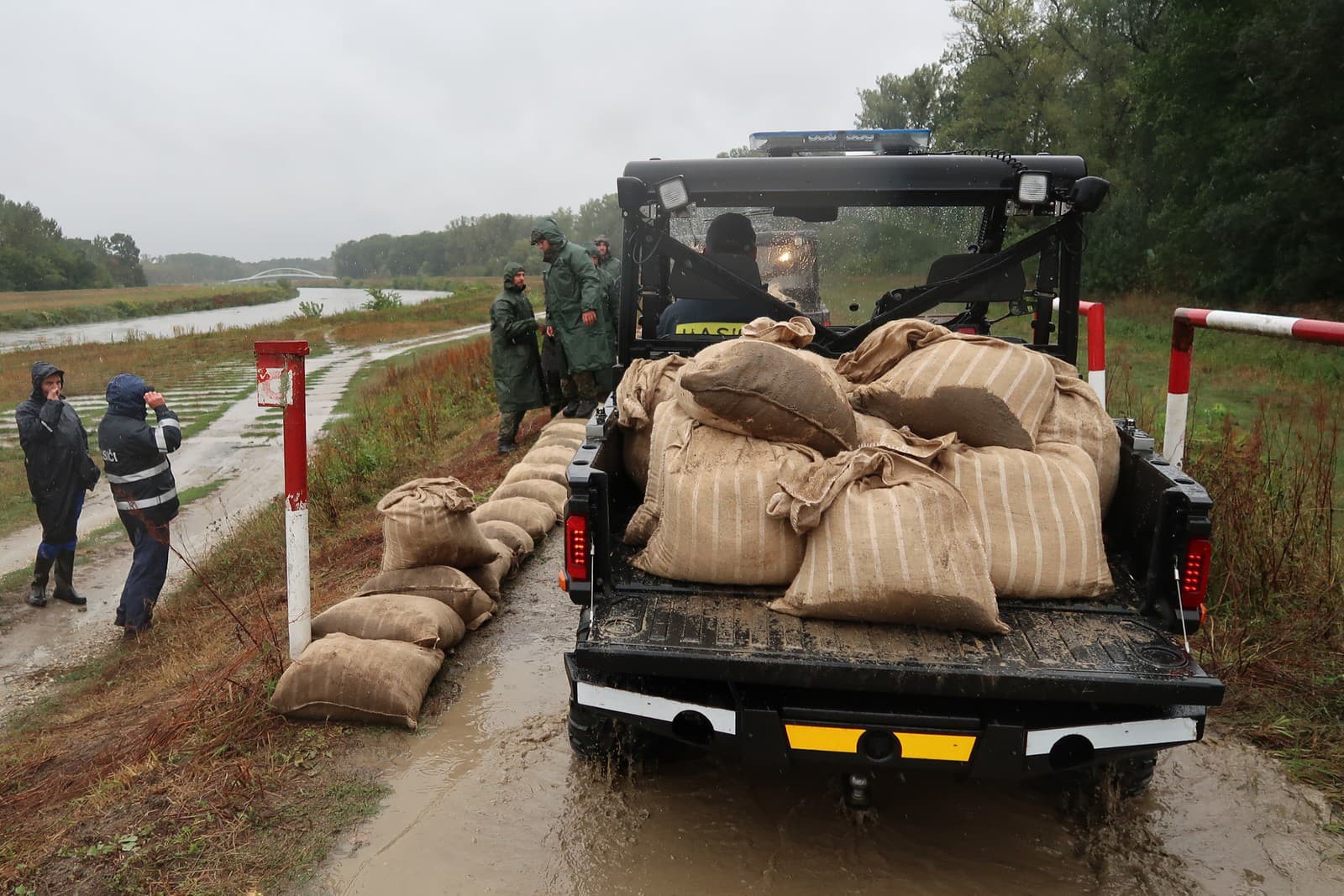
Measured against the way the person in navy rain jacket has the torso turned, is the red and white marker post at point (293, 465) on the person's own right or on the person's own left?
on the person's own right

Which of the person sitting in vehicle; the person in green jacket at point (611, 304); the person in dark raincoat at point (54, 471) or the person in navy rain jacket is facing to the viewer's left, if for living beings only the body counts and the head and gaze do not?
the person in green jacket

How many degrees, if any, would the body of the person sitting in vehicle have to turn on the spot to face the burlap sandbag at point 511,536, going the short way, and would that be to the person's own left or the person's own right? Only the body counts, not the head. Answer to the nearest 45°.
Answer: approximately 45° to the person's own left

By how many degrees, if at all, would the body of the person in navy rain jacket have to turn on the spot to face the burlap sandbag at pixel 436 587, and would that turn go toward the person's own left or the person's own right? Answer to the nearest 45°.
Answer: approximately 135° to the person's own right

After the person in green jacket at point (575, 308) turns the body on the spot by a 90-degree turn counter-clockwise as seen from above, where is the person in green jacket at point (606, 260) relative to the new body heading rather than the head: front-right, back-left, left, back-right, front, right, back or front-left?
back-left

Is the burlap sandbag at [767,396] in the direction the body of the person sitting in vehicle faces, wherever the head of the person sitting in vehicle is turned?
no

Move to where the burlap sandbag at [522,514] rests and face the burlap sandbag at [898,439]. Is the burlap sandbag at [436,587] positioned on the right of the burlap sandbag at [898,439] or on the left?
right

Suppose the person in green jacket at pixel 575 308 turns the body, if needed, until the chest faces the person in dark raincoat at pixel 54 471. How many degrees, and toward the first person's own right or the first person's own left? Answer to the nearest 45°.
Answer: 0° — they already face them

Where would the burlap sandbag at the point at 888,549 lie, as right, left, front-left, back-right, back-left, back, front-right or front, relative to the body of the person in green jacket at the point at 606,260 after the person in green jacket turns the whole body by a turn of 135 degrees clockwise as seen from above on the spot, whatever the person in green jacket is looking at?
back

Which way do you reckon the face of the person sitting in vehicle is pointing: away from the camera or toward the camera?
away from the camera

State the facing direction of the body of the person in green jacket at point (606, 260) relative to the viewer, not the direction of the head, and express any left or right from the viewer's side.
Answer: facing the viewer and to the left of the viewer

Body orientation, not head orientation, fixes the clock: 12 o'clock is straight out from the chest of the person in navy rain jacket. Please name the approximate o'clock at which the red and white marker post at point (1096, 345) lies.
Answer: The red and white marker post is roughly at 3 o'clock from the person in navy rain jacket.

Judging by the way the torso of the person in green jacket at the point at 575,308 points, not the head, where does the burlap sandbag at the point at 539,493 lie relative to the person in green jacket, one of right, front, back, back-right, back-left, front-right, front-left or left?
front-left

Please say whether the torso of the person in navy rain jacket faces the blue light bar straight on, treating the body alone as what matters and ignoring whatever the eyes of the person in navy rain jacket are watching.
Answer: no

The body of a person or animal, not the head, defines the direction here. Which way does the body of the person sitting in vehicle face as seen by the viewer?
away from the camera

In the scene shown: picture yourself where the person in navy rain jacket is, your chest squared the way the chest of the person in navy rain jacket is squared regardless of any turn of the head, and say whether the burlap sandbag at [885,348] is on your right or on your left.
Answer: on your right

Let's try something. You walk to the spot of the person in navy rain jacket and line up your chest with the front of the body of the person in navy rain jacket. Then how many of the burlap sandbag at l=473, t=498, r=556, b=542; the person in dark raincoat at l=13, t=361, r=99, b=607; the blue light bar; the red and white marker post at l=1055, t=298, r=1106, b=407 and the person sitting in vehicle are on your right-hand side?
4

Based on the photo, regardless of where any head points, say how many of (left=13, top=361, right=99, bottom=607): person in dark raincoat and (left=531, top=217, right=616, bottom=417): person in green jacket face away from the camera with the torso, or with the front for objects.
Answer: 0
